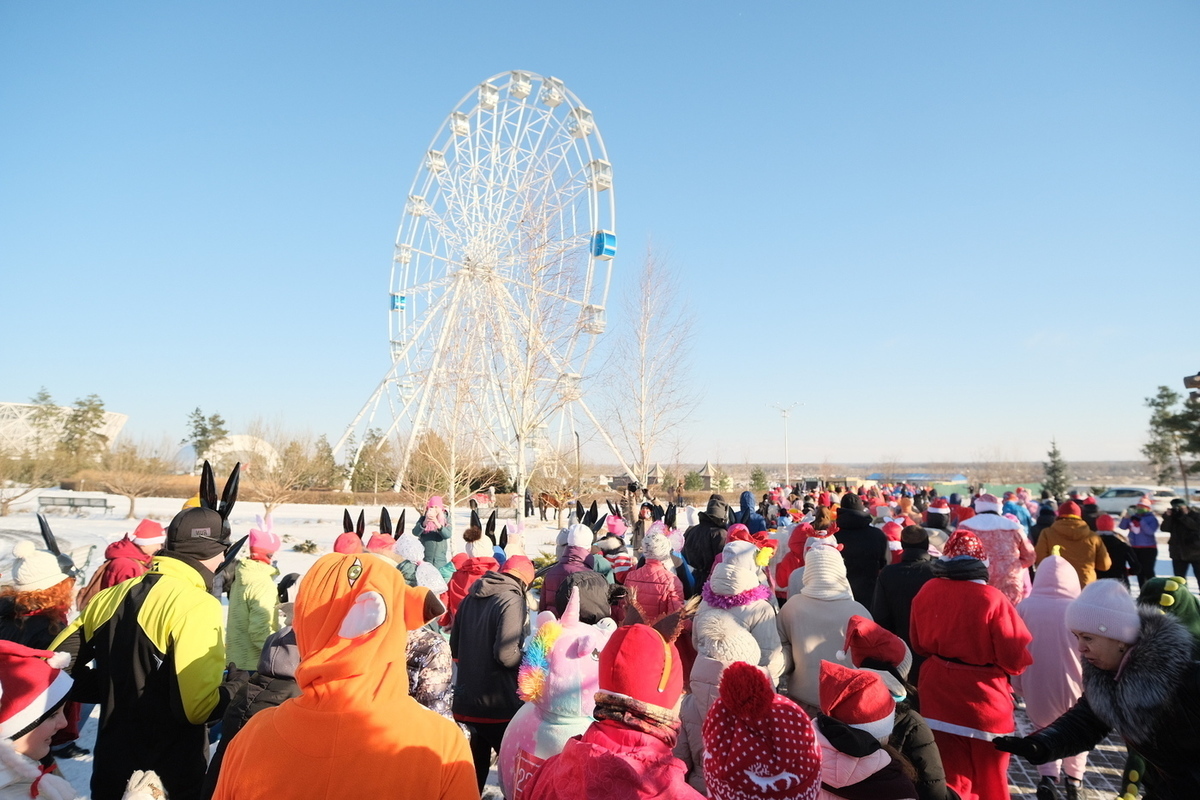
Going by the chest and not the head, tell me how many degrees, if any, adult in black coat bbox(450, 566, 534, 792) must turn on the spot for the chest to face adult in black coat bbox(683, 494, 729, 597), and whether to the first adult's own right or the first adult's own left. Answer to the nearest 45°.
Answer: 0° — they already face them

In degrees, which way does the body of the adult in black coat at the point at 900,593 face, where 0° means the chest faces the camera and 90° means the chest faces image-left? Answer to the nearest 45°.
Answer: approximately 180°

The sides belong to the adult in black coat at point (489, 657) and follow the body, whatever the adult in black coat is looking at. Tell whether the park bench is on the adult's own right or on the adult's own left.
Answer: on the adult's own left

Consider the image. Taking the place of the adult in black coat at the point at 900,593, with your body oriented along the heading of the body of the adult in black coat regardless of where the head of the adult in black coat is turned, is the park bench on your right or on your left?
on your left

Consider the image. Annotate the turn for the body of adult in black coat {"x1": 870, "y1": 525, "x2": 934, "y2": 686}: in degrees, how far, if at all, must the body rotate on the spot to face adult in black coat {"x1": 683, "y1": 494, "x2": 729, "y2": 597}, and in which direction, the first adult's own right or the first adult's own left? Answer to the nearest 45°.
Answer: approximately 45° to the first adult's own left

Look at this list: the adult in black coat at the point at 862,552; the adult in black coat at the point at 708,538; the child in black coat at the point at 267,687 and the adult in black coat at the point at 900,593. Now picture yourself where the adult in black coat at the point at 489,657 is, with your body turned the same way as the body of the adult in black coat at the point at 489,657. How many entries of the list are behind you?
1

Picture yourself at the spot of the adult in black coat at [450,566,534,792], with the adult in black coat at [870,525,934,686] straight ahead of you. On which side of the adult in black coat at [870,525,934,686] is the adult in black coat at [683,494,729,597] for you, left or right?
left

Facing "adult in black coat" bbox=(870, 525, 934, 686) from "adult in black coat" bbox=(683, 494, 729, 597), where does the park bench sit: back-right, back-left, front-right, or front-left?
back-right

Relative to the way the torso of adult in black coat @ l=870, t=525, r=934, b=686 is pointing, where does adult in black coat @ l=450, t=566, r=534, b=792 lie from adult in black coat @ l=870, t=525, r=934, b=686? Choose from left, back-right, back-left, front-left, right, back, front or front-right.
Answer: back-left

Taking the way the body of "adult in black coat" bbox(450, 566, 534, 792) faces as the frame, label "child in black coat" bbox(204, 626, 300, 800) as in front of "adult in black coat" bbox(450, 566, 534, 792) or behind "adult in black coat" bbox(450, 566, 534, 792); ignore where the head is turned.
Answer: behind

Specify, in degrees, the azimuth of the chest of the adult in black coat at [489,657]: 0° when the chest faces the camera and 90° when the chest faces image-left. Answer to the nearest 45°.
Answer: approximately 225°

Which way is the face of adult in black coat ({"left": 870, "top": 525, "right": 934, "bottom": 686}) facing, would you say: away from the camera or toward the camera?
away from the camera

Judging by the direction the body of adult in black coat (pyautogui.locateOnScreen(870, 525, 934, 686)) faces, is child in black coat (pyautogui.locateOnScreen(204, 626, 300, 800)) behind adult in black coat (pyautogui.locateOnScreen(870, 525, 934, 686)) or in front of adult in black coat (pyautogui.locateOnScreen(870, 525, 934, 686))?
behind

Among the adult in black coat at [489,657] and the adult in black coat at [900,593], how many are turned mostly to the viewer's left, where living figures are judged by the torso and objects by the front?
0

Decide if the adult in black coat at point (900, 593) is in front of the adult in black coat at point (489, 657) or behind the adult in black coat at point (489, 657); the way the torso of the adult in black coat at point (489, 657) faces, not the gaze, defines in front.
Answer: in front
